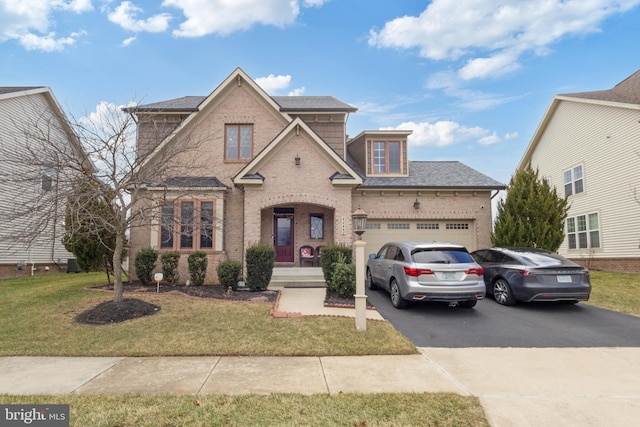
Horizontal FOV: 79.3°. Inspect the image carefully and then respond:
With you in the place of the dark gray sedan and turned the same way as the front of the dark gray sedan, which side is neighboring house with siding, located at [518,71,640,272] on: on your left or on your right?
on your right

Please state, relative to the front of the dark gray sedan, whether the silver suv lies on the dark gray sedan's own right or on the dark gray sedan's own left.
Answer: on the dark gray sedan's own left

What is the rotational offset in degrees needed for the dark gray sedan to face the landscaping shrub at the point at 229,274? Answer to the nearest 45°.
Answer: approximately 45° to its left

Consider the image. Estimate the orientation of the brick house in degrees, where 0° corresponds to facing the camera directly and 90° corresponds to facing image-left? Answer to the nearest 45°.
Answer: approximately 0°

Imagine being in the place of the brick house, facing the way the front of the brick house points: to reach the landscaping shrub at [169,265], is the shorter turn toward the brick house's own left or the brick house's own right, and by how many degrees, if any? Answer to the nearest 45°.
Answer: approximately 45° to the brick house's own right

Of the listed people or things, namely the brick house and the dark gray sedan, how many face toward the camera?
1

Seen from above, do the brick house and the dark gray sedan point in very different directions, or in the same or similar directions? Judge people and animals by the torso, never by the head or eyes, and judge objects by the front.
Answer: very different directions

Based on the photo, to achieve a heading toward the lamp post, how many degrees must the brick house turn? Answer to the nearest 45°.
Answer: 0° — it already faces it

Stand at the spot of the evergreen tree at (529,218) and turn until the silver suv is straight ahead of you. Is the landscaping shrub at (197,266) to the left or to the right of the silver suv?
right

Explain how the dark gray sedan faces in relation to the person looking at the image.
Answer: facing away from the viewer and to the left of the viewer

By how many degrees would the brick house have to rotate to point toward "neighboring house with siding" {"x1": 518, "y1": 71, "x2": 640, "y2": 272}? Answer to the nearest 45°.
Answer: approximately 90° to its left

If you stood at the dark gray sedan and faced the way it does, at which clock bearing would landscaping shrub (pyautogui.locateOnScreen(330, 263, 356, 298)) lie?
The landscaping shrub is roughly at 10 o'clock from the dark gray sedan.
